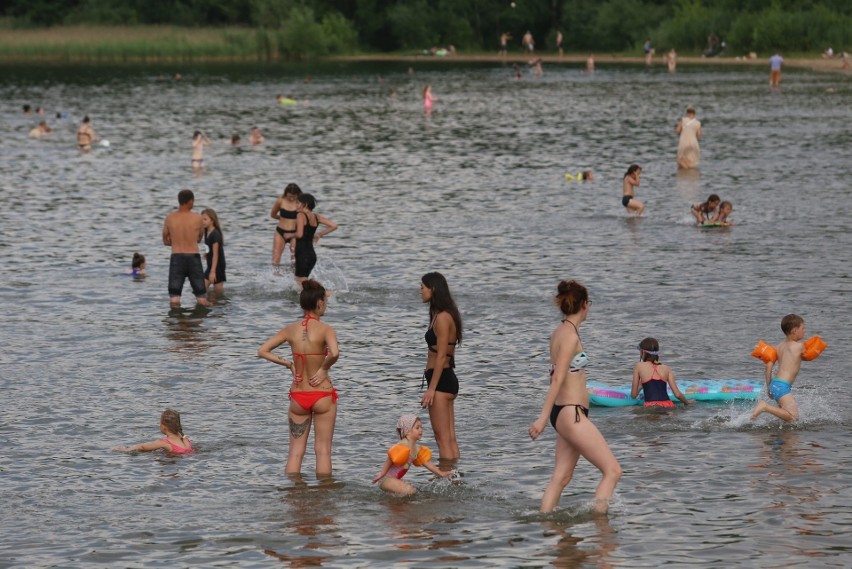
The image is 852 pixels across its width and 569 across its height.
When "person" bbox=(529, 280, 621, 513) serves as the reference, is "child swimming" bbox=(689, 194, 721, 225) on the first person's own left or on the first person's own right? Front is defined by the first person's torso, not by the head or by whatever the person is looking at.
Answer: on the first person's own left

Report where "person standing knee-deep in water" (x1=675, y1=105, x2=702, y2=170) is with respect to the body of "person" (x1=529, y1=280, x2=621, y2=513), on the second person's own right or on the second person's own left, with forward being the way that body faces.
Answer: on the second person's own left

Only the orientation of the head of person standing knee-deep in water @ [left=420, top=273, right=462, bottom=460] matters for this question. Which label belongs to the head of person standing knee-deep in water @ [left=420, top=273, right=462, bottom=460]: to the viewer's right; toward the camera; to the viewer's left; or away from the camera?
to the viewer's left

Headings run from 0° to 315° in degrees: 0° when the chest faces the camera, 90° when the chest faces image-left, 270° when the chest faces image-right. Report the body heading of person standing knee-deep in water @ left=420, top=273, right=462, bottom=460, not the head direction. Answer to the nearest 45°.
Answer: approximately 90°

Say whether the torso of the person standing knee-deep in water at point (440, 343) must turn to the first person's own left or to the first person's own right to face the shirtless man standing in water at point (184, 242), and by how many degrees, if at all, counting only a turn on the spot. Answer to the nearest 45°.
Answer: approximately 45° to the first person's own right

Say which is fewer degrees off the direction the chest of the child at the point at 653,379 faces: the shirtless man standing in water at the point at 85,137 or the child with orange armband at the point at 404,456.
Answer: the shirtless man standing in water

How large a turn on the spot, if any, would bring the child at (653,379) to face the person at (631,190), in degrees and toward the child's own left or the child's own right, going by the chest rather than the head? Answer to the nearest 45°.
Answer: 0° — they already face them

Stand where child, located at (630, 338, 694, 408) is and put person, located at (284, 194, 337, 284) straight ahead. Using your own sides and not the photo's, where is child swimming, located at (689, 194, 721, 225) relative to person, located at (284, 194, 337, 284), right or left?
right
